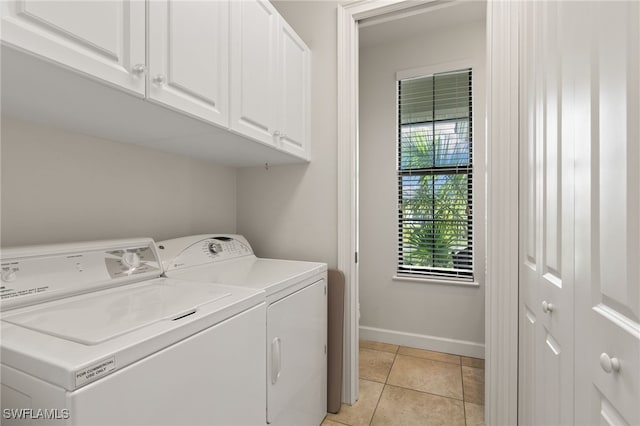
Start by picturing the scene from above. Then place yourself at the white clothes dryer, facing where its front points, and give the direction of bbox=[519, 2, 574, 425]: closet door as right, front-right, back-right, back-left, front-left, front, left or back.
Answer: front

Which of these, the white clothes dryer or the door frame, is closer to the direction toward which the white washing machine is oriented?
the door frame

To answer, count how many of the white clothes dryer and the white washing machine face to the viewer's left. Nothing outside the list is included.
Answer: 0

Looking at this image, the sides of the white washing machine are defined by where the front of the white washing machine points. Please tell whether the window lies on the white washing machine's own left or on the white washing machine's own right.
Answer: on the white washing machine's own left

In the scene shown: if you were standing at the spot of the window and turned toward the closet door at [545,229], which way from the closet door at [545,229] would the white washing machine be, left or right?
right

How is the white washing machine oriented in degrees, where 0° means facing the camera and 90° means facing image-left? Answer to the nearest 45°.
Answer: approximately 315°

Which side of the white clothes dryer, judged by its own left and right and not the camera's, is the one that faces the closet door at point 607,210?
front

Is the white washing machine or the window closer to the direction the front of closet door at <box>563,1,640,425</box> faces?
the white washing machine

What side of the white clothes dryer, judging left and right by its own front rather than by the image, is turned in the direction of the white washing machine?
right

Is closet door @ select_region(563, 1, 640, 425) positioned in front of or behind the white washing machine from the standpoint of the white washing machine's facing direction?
in front

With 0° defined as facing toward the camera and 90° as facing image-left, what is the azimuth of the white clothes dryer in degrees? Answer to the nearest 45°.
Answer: approximately 315°

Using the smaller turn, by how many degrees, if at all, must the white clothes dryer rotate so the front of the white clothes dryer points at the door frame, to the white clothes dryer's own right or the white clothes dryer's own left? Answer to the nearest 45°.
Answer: approximately 45° to the white clothes dryer's own left
